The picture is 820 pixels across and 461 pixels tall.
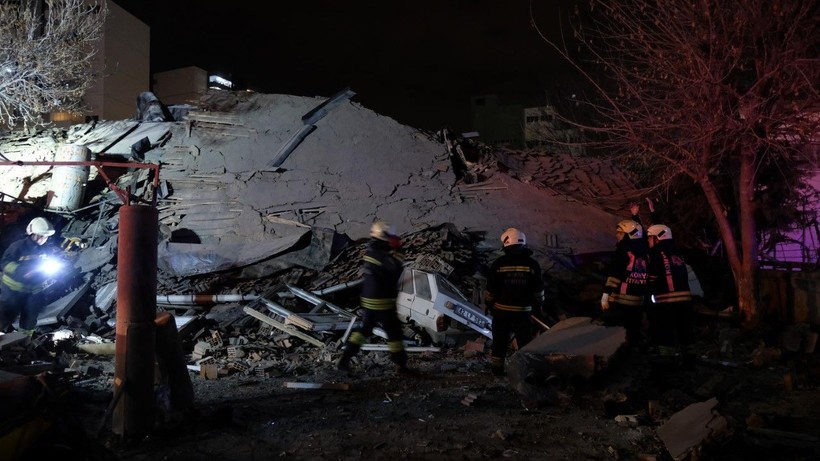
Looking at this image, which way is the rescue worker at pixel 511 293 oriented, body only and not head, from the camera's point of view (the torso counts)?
away from the camera

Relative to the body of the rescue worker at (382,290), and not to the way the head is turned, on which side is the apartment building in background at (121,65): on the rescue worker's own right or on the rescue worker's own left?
on the rescue worker's own left

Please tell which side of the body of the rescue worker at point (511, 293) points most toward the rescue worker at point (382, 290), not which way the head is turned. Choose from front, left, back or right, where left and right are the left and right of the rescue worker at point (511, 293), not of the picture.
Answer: left

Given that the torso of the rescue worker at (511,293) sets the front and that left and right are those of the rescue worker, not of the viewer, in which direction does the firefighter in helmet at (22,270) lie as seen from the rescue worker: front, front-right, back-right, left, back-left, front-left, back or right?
left

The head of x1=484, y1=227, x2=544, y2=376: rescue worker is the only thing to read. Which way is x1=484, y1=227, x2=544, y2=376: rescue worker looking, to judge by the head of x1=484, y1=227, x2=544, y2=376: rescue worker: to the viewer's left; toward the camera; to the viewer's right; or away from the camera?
away from the camera
